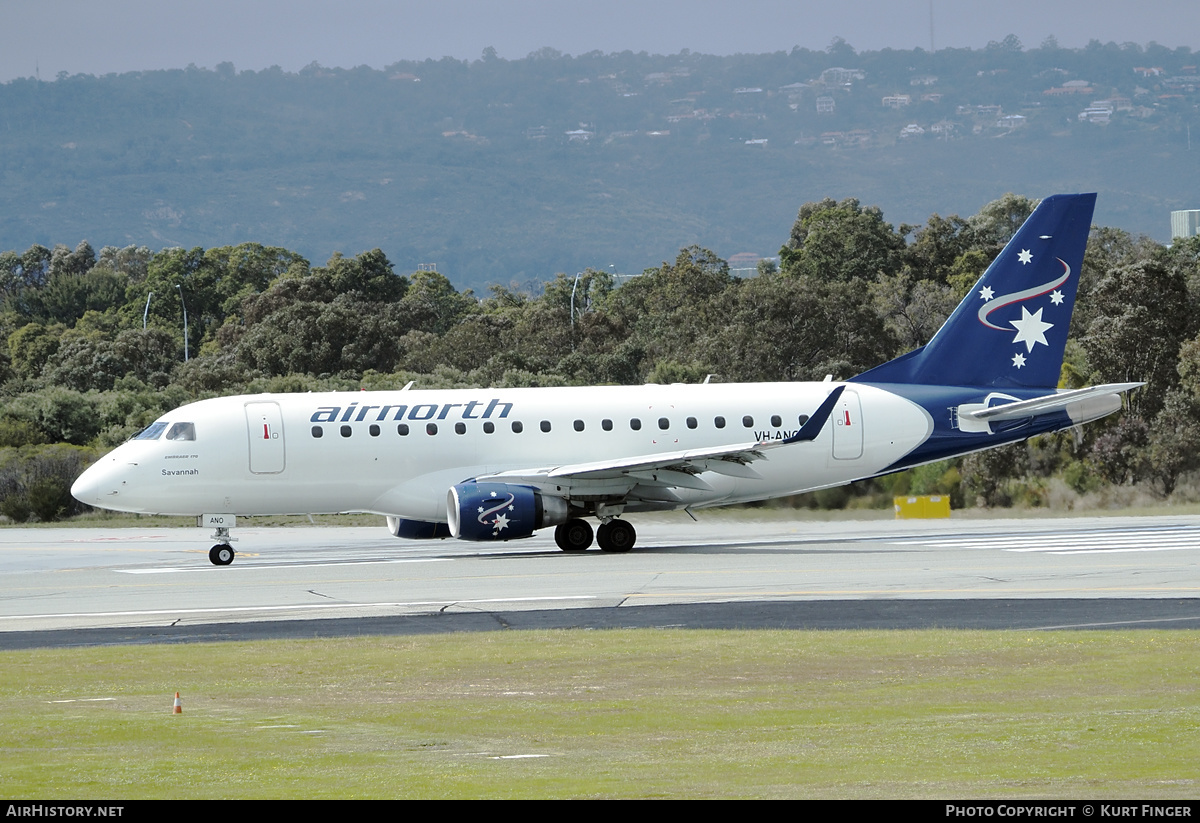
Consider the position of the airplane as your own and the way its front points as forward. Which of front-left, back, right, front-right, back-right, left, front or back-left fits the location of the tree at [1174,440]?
back-right

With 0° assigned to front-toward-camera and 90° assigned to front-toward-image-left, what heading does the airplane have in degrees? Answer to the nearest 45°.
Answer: approximately 90°
